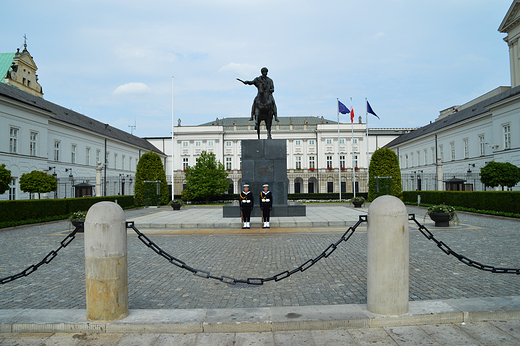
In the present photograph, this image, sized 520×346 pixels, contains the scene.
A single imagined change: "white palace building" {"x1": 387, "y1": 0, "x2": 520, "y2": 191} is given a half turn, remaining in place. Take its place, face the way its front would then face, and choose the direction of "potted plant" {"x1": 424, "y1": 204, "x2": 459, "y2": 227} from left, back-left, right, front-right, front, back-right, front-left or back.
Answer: back-right

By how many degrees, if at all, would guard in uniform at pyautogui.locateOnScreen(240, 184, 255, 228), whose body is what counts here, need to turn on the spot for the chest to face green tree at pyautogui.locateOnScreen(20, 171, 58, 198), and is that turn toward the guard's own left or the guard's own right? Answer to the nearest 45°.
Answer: approximately 135° to the guard's own right

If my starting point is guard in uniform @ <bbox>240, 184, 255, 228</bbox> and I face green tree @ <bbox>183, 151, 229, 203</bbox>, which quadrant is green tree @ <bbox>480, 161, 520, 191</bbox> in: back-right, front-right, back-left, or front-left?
front-right

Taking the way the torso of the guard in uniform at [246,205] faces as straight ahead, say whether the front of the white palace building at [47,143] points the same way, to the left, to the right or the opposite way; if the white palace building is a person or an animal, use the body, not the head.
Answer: to the left

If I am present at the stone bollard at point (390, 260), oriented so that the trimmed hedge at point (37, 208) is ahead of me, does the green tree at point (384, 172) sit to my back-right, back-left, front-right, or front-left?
front-right

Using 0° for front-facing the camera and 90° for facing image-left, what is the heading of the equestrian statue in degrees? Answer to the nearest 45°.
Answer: approximately 0°

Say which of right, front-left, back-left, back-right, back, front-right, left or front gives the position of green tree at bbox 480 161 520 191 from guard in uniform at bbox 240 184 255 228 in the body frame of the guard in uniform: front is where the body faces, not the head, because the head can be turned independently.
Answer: back-left

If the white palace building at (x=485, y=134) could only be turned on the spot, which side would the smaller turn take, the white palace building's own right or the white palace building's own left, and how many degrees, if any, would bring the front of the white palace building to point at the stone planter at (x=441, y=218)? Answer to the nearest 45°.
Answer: approximately 45° to the white palace building's own left

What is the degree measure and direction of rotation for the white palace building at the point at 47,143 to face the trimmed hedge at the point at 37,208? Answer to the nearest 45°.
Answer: approximately 45° to its right

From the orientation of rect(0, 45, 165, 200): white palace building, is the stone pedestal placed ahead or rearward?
ahead

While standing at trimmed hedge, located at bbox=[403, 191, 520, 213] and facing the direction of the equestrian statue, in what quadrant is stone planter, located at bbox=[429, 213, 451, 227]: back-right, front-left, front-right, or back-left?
front-left

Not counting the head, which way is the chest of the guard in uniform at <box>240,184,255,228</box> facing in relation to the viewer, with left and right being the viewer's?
facing the viewer

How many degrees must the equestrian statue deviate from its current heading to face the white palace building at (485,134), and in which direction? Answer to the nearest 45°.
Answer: approximately 135° to its left

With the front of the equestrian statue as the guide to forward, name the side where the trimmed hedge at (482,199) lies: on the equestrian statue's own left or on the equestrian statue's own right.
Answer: on the equestrian statue's own left

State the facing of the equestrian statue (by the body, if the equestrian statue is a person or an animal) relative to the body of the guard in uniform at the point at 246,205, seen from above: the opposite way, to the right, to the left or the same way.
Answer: the same way

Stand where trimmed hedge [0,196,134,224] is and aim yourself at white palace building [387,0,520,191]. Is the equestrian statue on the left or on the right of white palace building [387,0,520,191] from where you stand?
right

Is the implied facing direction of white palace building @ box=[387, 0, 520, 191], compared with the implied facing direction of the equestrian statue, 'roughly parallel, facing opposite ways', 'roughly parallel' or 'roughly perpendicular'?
roughly perpendicular
